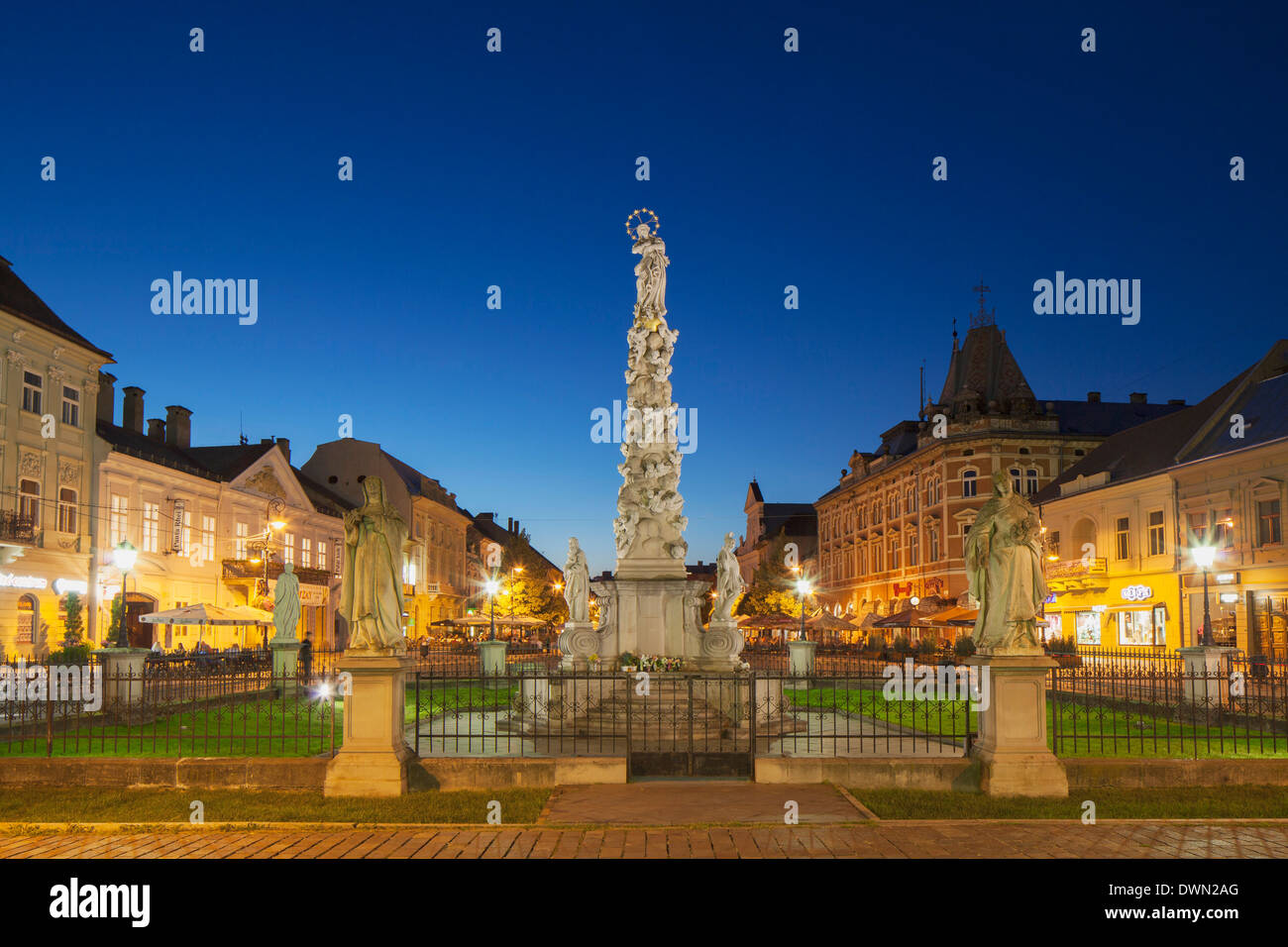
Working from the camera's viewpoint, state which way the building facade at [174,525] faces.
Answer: facing the viewer and to the right of the viewer

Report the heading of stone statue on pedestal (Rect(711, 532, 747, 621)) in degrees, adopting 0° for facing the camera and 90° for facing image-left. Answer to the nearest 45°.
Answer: approximately 315°

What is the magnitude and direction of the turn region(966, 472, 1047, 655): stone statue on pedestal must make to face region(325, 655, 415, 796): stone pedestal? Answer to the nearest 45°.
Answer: approximately 90° to its right

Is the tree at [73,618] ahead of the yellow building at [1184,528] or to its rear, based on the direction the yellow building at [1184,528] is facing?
ahead

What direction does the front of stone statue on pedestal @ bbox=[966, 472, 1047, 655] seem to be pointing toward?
toward the camera

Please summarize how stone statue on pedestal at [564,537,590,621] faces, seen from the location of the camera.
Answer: facing the viewer and to the left of the viewer

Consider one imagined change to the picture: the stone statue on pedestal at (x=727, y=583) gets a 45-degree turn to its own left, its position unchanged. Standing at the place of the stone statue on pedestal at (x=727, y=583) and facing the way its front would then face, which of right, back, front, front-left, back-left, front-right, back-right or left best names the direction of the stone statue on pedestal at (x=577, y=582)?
back

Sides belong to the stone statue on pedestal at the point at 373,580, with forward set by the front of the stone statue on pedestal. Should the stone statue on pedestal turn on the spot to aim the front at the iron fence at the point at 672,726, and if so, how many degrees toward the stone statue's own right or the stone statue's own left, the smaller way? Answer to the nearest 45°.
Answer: approximately 135° to the stone statue's own left

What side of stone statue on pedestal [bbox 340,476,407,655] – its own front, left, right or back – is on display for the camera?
front
